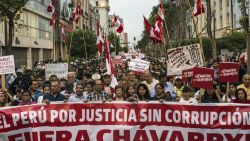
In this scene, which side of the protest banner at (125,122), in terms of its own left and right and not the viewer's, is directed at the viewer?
front
